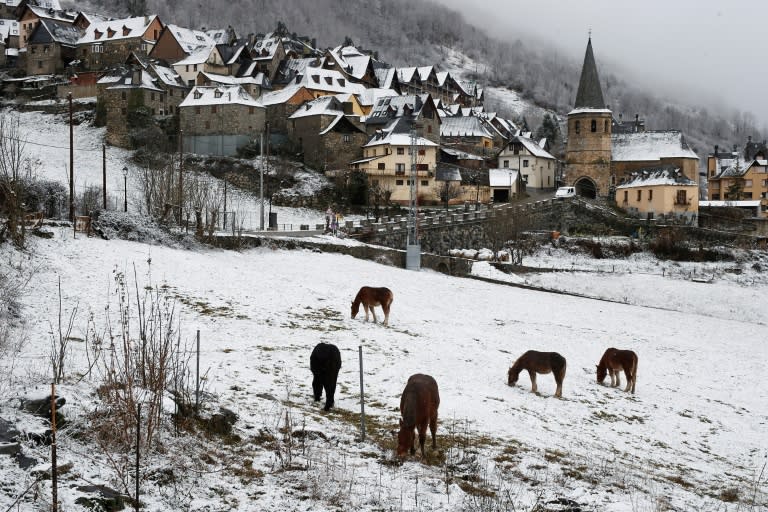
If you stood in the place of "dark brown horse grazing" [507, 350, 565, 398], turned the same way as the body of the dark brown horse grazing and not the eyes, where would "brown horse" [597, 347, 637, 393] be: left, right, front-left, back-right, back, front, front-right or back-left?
back-right

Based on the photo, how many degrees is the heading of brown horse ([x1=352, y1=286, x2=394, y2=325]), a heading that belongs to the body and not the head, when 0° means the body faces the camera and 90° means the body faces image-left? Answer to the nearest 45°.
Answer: approximately 135°

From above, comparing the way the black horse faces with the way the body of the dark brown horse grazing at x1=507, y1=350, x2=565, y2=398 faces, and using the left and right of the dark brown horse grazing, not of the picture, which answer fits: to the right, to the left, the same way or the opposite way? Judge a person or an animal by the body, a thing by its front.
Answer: to the right

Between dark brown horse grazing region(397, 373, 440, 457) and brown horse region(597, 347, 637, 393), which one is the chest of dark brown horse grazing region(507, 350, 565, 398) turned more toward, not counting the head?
the dark brown horse grazing

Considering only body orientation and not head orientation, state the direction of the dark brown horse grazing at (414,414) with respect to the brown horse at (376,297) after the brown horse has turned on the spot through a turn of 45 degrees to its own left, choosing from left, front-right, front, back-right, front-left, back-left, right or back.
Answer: left

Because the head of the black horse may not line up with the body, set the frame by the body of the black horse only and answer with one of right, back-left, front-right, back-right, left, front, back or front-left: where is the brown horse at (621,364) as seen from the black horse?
front-right

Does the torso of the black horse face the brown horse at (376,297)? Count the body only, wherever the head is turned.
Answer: yes

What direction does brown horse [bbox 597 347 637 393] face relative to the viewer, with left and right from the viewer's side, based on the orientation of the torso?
facing away from the viewer and to the left of the viewer

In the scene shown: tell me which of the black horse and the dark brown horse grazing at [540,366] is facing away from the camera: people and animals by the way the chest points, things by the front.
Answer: the black horse

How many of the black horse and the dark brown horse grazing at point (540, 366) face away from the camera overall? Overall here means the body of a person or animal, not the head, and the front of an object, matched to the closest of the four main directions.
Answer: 1

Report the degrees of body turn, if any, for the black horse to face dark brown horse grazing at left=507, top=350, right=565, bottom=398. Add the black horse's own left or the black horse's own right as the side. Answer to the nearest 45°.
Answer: approximately 45° to the black horse's own right

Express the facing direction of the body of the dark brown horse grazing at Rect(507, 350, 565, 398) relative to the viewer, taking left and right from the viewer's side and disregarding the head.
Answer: facing to the left of the viewer

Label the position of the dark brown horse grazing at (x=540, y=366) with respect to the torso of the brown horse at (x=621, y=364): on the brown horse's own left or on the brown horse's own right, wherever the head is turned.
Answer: on the brown horse's own left

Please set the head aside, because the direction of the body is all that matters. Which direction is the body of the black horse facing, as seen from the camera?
away from the camera
